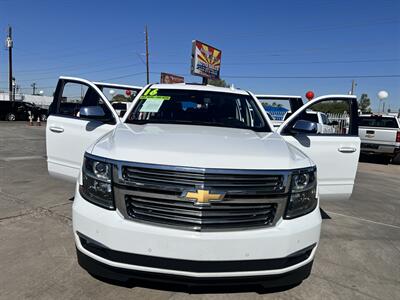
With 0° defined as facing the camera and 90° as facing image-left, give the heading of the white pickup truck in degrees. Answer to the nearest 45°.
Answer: approximately 180°

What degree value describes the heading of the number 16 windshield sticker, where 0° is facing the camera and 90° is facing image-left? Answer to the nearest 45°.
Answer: approximately 0°

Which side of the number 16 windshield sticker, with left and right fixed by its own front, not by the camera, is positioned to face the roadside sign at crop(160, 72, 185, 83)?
back

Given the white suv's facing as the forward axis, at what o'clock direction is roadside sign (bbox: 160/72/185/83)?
The roadside sign is roughly at 6 o'clock from the white suv.

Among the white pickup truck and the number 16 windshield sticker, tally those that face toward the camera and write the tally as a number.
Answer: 1

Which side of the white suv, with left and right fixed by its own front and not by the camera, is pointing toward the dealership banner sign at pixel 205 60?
back

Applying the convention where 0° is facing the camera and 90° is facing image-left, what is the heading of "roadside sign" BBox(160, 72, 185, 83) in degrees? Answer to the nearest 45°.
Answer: approximately 315°

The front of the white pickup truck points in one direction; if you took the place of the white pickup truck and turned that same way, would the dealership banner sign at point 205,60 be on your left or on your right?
on your left

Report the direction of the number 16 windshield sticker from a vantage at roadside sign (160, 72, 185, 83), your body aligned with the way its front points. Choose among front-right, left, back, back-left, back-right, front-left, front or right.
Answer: front-right

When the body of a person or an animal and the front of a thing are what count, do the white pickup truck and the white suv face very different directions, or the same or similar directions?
very different directions

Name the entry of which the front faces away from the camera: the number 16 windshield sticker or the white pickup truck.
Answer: the white pickup truck

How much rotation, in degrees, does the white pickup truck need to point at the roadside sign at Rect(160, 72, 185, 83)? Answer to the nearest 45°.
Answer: approximately 45° to its left
